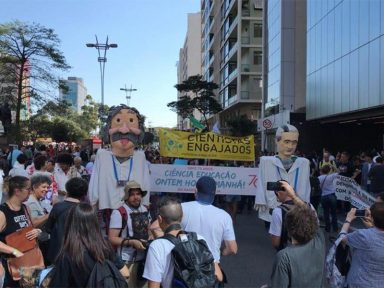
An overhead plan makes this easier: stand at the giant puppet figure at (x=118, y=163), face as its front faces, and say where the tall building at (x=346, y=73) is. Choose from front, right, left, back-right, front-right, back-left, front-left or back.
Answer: back-left

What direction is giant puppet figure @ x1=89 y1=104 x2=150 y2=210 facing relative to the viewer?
toward the camera

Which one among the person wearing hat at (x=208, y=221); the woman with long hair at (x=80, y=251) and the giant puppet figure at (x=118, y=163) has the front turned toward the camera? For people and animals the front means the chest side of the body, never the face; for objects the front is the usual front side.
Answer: the giant puppet figure

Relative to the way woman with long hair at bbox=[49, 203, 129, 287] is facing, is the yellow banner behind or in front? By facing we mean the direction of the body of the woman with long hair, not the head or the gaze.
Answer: in front

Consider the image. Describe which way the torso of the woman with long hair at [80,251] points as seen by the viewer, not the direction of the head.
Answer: away from the camera

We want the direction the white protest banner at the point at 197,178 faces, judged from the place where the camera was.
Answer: facing the viewer

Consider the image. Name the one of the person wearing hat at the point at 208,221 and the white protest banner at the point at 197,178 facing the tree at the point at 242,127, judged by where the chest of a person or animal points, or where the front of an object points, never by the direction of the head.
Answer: the person wearing hat

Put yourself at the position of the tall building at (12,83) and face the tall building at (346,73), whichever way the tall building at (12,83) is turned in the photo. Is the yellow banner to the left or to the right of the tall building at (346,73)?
right

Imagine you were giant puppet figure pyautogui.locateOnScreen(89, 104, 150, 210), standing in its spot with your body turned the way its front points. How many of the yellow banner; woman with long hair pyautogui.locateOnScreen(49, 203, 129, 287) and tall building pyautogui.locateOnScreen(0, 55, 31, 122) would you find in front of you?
1

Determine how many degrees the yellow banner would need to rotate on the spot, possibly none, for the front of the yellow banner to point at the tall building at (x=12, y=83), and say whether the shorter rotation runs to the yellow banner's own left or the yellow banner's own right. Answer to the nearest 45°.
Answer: approximately 135° to the yellow banner's own right

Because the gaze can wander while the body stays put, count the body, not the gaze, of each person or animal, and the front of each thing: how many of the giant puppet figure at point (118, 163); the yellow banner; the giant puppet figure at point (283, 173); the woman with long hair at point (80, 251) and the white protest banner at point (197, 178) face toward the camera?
4

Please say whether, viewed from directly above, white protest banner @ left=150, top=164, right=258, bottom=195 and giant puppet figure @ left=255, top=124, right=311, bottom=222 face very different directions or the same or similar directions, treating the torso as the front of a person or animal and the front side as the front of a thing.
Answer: same or similar directions

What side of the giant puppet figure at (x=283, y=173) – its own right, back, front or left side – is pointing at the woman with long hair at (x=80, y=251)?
front

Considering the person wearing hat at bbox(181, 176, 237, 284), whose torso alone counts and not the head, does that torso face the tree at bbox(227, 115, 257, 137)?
yes

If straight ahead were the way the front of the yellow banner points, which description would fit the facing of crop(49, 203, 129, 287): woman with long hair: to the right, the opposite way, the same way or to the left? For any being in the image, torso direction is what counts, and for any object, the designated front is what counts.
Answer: the opposite way

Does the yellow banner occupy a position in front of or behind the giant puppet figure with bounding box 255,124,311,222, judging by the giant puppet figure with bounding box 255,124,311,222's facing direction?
behind

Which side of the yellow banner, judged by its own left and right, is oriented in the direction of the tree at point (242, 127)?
back

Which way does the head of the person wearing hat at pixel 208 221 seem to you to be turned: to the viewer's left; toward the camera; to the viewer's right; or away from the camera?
away from the camera

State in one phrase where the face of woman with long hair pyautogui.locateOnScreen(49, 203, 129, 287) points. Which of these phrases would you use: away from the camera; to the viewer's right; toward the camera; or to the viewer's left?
away from the camera
